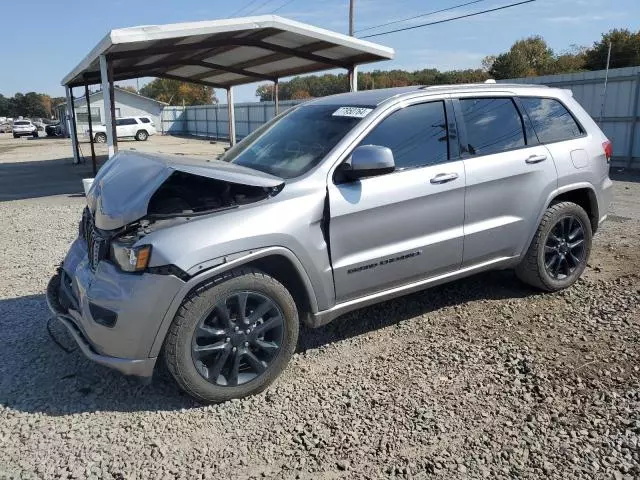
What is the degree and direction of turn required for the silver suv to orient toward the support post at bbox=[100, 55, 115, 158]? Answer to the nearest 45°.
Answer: approximately 90° to its right

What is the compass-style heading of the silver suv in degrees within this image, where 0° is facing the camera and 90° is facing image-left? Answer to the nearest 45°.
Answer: approximately 45°

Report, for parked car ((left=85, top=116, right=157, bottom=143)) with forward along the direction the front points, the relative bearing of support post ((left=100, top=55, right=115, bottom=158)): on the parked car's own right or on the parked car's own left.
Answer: on the parked car's own left

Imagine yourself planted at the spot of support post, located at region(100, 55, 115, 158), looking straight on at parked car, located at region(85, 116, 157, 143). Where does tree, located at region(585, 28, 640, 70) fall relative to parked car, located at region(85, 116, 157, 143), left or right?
right

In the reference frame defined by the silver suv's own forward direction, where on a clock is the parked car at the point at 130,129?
The parked car is roughly at 4 o'clock from the silver suv.

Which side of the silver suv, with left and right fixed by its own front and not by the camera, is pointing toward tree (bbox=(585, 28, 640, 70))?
back
